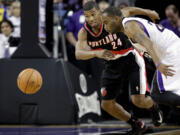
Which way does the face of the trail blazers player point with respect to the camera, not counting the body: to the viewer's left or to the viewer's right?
to the viewer's left

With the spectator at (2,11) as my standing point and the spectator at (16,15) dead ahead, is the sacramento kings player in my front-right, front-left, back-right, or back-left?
front-right

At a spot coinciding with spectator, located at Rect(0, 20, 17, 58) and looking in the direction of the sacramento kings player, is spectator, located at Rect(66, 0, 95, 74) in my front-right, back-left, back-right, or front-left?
front-left

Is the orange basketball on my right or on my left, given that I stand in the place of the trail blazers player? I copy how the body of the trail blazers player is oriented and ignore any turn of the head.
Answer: on my right

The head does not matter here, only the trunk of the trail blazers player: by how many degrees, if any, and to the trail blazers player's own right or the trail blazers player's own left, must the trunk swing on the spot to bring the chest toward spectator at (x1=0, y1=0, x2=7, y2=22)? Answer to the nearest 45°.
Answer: approximately 135° to the trail blazers player's own right

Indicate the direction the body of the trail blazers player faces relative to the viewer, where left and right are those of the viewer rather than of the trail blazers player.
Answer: facing the viewer
